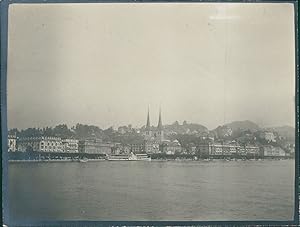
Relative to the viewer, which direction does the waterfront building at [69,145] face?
toward the camera
